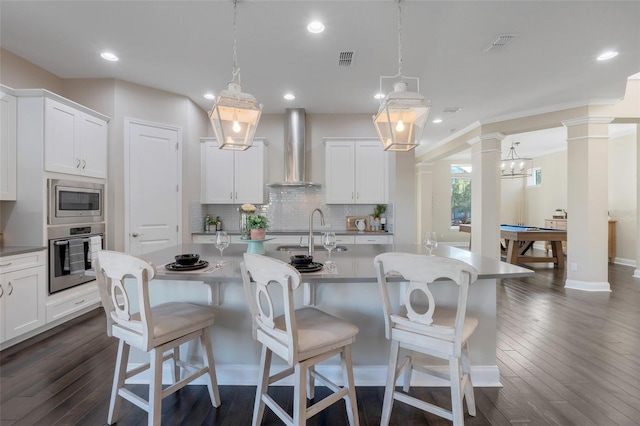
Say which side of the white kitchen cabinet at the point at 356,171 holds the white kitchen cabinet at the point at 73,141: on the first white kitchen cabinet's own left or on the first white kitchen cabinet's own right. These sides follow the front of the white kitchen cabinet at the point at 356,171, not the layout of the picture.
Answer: on the first white kitchen cabinet's own right

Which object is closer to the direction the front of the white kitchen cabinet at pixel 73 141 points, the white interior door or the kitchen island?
the kitchen island

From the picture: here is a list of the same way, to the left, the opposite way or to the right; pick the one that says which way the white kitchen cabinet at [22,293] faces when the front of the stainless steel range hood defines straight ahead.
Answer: to the left

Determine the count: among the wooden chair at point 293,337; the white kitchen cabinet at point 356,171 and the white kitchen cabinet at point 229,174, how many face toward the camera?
2

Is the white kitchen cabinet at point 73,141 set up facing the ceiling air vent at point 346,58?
yes

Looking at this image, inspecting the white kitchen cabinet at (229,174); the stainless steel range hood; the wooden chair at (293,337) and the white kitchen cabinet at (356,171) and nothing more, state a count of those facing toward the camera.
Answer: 3

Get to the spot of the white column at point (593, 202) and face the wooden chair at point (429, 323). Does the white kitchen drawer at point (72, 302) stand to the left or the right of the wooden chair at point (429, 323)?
right

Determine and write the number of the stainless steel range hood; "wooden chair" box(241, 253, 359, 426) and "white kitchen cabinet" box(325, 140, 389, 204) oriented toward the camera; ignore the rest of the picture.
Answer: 2

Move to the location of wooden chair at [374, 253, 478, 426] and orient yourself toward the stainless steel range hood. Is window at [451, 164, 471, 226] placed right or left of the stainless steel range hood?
right

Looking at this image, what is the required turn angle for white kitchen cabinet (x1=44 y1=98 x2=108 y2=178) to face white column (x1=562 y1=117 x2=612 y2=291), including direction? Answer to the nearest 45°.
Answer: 0° — it already faces it
